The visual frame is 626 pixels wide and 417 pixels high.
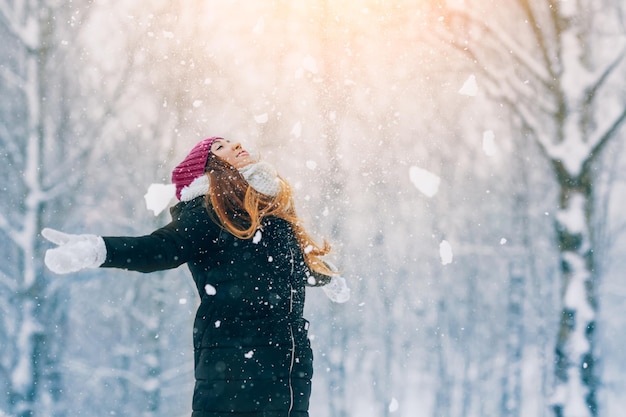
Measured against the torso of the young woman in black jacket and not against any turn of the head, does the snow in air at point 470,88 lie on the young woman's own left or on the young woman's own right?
on the young woman's own left

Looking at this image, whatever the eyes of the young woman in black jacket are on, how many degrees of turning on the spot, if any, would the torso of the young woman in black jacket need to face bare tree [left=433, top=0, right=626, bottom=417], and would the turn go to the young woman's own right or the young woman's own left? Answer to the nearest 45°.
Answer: approximately 90° to the young woman's own left

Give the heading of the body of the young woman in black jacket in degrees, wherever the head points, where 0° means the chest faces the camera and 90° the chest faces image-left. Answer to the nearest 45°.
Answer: approximately 315°

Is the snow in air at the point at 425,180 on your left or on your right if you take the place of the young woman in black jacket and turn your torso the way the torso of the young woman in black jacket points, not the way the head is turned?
on your left
